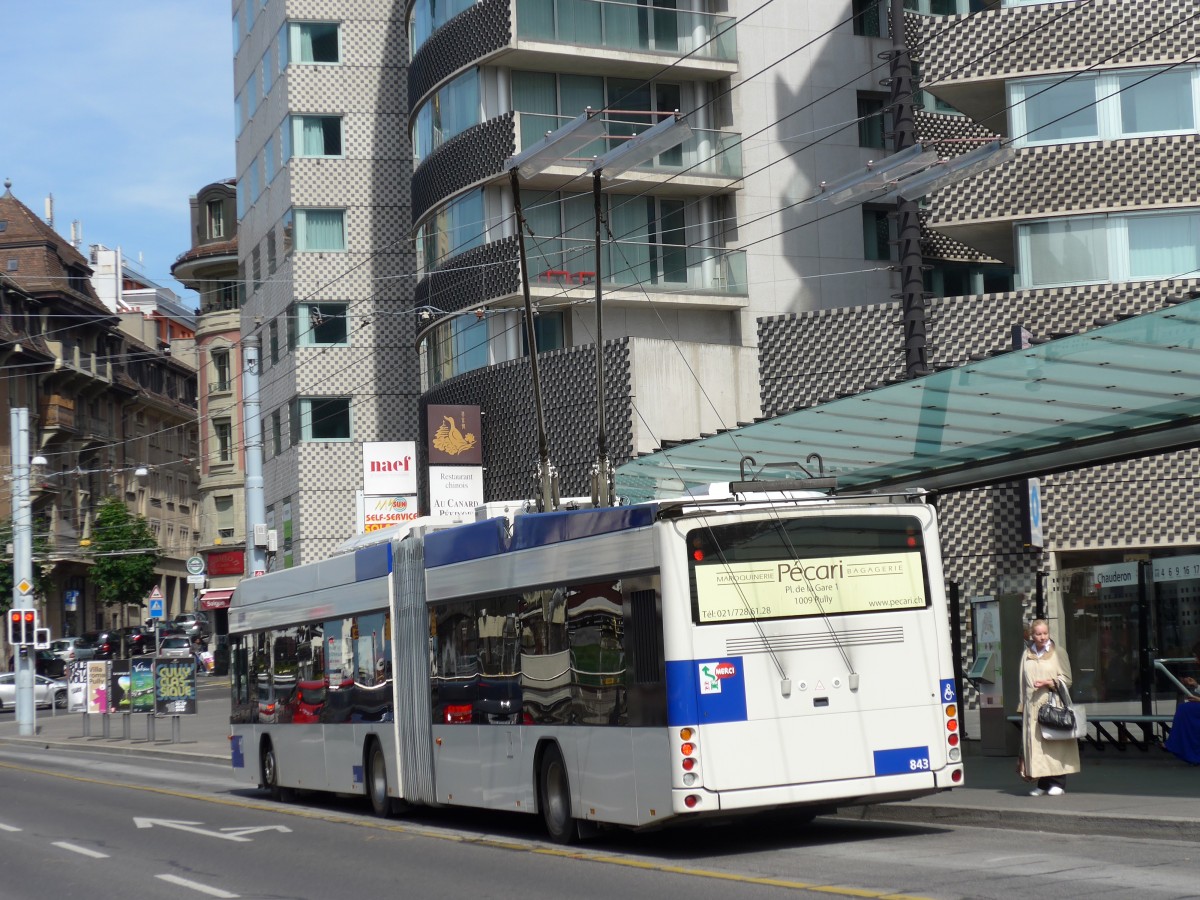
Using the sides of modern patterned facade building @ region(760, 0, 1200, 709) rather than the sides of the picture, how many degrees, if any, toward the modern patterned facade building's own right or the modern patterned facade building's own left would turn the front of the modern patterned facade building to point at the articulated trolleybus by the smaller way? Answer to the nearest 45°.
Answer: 0° — it already faces it

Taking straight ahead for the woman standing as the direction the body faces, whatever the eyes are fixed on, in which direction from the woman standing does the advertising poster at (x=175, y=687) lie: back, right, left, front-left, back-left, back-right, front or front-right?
back-right

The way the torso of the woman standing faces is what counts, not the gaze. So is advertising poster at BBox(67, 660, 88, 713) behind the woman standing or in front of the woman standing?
behind

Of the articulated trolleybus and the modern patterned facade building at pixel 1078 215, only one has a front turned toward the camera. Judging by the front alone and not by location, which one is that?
the modern patterned facade building

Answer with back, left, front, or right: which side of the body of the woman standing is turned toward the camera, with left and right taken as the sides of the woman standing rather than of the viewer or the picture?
front

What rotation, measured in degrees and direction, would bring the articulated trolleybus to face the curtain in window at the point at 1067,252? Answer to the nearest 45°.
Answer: approximately 90° to its right

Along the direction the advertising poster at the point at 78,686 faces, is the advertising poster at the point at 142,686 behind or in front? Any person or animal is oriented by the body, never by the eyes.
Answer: in front

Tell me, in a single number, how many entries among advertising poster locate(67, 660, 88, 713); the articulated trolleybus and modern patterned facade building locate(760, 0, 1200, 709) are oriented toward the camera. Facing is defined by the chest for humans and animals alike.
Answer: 2

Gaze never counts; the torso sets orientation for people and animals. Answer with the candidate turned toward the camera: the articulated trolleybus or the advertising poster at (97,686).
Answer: the advertising poster

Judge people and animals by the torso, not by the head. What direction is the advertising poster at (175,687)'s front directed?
toward the camera

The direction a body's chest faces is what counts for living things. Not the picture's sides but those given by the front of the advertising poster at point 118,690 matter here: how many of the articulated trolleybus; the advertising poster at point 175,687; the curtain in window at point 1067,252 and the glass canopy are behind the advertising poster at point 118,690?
0

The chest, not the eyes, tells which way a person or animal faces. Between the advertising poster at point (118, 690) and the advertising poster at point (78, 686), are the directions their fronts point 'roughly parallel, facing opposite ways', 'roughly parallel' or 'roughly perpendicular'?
roughly parallel

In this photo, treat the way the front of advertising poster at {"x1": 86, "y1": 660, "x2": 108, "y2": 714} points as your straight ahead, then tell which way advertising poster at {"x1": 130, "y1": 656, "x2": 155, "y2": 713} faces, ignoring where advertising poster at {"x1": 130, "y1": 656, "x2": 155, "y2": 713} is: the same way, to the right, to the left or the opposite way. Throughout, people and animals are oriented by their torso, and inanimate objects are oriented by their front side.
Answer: the same way

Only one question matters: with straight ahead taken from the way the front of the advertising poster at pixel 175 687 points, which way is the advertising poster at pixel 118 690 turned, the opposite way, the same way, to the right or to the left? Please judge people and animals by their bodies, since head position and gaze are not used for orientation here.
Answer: the same way

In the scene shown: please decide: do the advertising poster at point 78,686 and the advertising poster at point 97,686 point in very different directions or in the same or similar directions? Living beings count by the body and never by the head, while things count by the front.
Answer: same or similar directions

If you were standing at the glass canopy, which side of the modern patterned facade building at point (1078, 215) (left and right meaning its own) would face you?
front

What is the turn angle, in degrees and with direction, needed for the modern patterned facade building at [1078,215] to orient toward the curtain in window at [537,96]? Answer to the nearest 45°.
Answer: approximately 90° to its right

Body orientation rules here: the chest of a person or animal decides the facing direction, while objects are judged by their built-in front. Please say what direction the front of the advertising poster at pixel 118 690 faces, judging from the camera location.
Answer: facing the viewer

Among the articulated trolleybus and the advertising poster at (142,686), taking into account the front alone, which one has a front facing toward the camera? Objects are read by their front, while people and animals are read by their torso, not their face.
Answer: the advertising poster

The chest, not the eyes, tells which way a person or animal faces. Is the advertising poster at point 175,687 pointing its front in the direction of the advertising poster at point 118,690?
no
